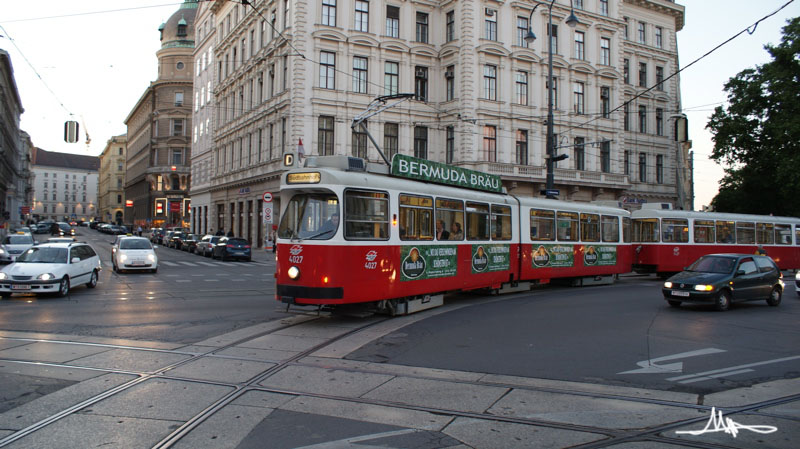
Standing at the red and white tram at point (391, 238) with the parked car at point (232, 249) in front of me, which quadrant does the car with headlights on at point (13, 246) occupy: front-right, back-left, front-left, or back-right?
front-left

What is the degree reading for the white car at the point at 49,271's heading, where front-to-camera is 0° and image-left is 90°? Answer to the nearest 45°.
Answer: approximately 45°

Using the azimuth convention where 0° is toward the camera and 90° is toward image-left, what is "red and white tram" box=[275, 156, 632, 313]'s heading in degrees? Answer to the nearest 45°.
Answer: approximately 45°

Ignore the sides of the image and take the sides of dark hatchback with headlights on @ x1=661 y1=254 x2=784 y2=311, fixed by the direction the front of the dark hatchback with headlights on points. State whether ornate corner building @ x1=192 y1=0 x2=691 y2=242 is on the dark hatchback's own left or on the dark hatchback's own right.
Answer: on the dark hatchback's own right

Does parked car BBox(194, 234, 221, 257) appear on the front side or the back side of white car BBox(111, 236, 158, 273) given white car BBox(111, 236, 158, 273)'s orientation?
on the back side

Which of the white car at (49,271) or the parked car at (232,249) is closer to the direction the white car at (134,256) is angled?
the white car

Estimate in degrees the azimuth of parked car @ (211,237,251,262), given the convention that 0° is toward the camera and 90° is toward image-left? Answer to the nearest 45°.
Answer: approximately 135°

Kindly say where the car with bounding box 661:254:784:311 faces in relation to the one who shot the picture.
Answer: facing the viewer and to the left of the viewer

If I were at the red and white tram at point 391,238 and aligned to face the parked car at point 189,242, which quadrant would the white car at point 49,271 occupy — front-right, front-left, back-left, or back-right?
front-left

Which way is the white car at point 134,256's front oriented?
toward the camera

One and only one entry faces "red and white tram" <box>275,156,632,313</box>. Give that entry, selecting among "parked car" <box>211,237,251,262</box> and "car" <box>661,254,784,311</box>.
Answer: "car" <box>661,254,784,311</box>

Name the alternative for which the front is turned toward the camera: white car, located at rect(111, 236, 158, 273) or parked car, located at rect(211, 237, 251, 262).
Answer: the white car

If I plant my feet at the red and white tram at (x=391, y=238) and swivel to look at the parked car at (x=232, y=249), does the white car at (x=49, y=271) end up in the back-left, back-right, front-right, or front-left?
front-left

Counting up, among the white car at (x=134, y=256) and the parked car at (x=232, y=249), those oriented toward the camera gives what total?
1

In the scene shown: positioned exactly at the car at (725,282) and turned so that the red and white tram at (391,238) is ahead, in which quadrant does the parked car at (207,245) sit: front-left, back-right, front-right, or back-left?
front-right

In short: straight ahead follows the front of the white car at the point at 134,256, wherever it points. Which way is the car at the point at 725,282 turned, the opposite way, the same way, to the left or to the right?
to the right

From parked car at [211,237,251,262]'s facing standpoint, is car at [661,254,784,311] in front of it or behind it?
behind
